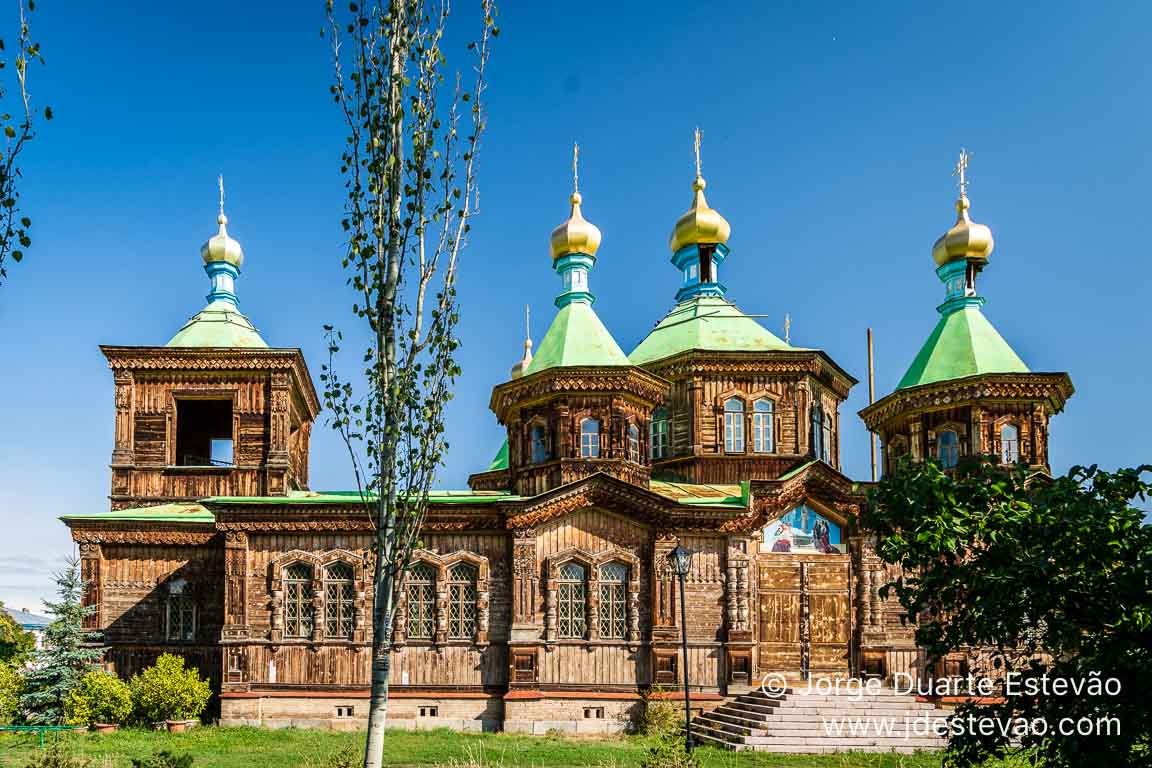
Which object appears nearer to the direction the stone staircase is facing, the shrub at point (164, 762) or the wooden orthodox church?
the shrub

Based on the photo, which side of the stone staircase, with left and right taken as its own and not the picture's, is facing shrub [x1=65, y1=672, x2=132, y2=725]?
right

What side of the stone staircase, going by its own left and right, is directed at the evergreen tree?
right

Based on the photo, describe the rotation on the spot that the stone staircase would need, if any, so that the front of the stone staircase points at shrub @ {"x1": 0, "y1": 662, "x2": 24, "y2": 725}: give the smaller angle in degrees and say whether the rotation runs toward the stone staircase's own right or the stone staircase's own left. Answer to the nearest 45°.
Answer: approximately 90° to the stone staircase's own right

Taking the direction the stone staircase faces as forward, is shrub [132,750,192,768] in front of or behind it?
in front

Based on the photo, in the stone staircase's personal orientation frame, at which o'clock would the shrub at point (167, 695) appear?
The shrub is roughly at 3 o'clock from the stone staircase.

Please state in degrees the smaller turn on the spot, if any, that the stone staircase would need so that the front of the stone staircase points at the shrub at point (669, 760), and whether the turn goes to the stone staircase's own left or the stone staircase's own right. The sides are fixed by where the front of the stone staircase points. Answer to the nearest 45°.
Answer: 0° — it already faces it

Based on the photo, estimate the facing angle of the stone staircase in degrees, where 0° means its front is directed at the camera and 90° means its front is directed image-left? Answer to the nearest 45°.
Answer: approximately 0°

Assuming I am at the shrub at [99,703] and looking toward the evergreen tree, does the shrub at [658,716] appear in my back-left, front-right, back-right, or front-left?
back-right
